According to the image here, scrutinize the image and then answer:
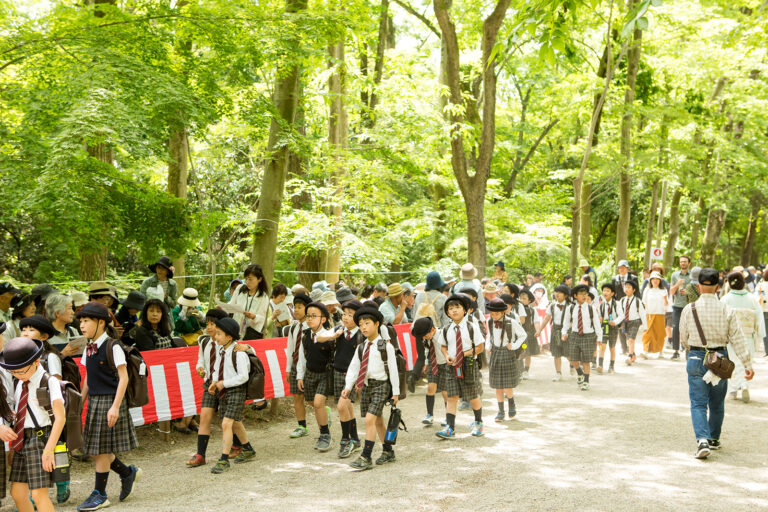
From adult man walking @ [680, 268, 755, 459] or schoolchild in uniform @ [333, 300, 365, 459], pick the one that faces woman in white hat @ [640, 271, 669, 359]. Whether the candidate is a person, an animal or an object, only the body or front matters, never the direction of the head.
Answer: the adult man walking

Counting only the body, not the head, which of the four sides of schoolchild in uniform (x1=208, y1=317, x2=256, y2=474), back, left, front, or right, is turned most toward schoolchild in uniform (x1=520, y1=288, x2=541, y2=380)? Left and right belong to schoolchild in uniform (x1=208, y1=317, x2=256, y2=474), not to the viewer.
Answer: back

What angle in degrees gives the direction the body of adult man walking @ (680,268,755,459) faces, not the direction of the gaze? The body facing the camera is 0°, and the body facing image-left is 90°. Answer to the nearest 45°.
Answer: approximately 180°

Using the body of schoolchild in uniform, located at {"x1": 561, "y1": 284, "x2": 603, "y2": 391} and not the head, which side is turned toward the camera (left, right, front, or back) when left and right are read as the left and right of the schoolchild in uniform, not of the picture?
front

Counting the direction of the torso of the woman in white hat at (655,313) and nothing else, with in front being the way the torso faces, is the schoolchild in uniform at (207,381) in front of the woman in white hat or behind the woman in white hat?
in front

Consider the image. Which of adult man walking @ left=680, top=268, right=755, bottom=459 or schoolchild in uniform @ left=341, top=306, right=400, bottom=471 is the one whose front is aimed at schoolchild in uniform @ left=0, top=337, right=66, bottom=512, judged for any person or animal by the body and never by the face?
schoolchild in uniform @ left=341, top=306, right=400, bottom=471

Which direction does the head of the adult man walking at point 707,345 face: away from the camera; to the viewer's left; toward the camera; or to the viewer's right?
away from the camera

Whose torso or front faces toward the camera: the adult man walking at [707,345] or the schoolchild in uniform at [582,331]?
the schoolchild in uniform

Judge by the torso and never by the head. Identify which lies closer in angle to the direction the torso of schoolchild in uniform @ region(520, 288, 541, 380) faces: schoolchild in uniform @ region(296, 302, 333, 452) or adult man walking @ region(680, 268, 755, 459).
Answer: the schoolchild in uniform

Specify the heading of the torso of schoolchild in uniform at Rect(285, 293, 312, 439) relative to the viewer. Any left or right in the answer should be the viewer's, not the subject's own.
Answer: facing the viewer and to the left of the viewer

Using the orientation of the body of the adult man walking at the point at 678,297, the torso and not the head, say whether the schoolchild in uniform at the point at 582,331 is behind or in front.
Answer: in front

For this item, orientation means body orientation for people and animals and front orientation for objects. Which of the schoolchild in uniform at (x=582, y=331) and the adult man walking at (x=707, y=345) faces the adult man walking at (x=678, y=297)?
the adult man walking at (x=707, y=345)

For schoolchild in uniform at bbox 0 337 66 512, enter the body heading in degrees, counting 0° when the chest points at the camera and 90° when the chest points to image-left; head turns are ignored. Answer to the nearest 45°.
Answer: approximately 45°

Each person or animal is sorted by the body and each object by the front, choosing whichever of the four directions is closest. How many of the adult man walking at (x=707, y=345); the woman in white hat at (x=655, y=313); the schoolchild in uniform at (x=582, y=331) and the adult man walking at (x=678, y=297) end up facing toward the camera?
3

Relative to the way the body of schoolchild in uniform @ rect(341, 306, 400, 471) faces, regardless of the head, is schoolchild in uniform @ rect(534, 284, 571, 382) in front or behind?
behind

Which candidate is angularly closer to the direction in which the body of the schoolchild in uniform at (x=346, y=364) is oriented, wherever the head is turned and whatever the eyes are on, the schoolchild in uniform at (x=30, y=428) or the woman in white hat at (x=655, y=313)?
the schoolchild in uniform

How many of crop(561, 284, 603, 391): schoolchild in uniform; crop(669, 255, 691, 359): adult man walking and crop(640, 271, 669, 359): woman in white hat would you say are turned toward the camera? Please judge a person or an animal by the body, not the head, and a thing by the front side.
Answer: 3

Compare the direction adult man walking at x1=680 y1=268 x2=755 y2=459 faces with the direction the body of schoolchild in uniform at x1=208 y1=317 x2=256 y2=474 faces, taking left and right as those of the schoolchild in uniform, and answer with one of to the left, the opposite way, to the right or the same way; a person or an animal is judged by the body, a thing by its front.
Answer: the opposite way
